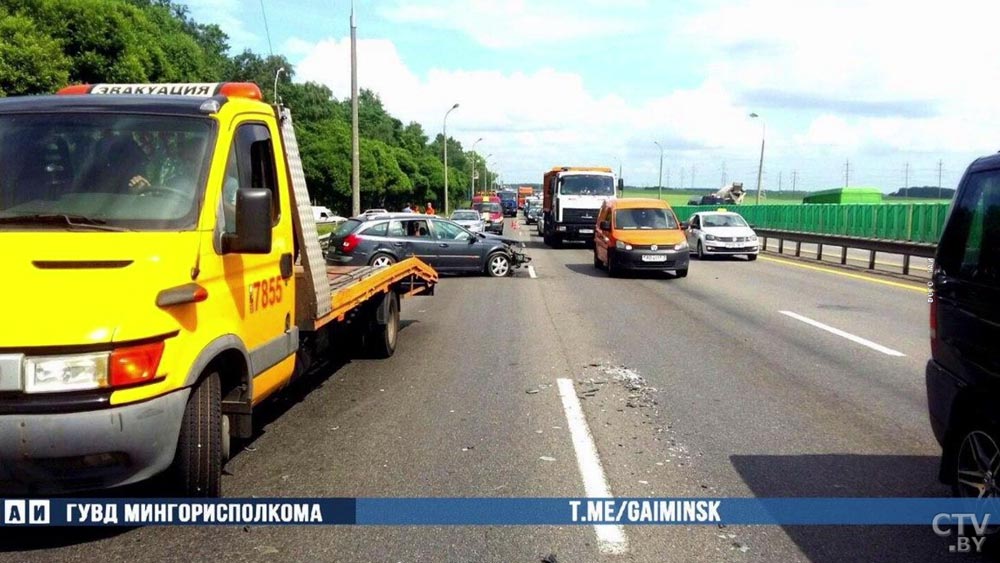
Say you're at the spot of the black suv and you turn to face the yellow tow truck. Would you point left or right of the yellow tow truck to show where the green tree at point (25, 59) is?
right

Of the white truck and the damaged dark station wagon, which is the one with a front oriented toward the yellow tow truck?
the white truck

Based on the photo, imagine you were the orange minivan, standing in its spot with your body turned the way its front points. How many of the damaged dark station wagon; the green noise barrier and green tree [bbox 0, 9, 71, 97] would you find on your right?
2

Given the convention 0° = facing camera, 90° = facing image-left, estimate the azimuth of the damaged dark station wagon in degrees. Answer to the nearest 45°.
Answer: approximately 270°

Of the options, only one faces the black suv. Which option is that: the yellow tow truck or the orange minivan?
the orange minivan

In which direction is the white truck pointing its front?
toward the camera

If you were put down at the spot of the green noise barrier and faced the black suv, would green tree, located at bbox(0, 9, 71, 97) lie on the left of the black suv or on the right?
right

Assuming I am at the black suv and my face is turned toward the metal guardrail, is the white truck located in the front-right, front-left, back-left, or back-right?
front-left

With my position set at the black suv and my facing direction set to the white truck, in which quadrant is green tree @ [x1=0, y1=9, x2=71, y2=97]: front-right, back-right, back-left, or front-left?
front-left

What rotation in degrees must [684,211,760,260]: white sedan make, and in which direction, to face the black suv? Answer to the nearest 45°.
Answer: approximately 45° to its right

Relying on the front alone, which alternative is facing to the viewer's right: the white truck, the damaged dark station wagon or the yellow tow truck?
the damaged dark station wagon

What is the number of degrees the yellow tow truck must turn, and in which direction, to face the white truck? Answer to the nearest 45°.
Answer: approximately 180°

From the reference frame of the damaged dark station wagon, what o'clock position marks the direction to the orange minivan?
The orange minivan is roughly at 12 o'clock from the damaged dark station wagon.

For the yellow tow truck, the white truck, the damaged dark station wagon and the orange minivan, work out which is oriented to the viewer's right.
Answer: the damaged dark station wagon

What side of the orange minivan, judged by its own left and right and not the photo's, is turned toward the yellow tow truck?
front

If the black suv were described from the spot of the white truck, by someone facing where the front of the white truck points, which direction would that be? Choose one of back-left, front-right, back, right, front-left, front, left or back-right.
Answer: front

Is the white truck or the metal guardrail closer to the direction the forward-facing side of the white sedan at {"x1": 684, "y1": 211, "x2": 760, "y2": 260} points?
the metal guardrail

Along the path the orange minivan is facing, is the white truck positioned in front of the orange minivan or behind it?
behind

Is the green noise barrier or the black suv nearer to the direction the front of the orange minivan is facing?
the black suv

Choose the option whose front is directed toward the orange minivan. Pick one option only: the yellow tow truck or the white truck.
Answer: the white truck

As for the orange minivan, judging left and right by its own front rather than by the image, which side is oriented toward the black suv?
front
